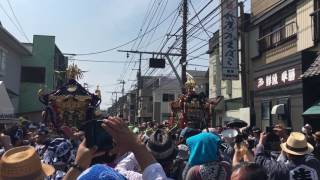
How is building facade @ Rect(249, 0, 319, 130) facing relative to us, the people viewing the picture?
facing the viewer and to the left of the viewer

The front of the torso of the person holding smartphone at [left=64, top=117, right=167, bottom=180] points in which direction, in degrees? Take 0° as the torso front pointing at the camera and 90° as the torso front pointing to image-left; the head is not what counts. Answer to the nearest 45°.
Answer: approximately 180°

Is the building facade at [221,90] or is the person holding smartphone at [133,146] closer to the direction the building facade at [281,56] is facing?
the person holding smartphone

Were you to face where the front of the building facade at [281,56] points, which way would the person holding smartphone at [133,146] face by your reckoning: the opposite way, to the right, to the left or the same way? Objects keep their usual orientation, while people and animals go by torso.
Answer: to the right

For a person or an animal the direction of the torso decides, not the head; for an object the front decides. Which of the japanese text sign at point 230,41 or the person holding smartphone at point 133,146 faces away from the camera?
the person holding smartphone

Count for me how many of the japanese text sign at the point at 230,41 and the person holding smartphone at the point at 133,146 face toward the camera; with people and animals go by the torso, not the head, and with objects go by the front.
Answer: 1

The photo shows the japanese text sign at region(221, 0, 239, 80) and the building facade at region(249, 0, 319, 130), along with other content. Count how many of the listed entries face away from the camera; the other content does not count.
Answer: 0

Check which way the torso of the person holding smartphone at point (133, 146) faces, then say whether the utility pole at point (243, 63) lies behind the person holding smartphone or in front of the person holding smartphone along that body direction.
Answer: in front

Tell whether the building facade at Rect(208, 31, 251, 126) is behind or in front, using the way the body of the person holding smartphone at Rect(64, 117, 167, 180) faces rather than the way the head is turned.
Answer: in front

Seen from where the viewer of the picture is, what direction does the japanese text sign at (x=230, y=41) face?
facing the viewer

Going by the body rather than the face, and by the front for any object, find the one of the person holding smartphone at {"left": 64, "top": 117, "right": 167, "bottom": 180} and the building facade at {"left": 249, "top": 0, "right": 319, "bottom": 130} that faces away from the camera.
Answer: the person holding smartphone

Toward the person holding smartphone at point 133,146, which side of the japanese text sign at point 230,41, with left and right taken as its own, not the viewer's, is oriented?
front

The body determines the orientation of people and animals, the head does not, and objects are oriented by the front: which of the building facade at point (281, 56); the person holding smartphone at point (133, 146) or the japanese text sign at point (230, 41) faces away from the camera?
the person holding smartphone
